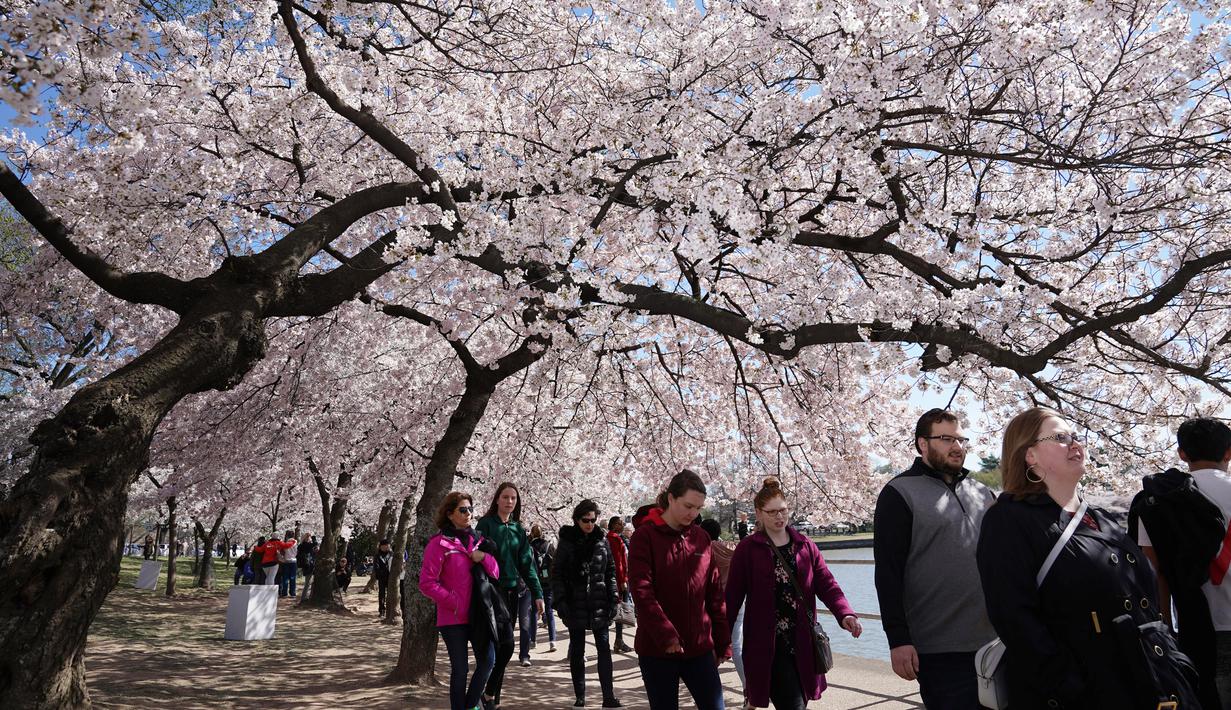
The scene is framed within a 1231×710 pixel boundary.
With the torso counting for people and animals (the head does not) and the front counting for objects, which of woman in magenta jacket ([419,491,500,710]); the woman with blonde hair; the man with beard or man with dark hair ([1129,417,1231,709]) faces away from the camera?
the man with dark hair

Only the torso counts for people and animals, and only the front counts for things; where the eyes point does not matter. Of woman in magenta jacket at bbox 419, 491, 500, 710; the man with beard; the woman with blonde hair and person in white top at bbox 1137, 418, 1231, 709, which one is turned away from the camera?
the person in white top

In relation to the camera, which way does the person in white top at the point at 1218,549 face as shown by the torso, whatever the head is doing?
away from the camera

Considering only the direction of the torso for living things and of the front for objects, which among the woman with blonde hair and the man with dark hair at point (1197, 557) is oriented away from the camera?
the man with dark hair

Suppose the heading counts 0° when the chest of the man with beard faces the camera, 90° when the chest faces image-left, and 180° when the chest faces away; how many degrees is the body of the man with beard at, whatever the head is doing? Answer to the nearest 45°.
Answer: approximately 315°

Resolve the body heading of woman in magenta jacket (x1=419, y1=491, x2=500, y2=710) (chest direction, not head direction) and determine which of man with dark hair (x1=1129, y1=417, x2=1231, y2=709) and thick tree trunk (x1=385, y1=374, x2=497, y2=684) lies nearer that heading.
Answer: the man with dark hair

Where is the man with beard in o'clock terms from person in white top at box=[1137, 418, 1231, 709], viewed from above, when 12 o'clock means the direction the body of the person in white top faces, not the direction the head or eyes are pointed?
The man with beard is roughly at 8 o'clock from the person in white top.

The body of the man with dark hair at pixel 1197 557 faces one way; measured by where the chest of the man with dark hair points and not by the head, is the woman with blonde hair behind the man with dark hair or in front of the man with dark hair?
behind

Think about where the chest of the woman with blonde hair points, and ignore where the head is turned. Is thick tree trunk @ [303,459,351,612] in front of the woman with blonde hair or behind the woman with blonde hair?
behind

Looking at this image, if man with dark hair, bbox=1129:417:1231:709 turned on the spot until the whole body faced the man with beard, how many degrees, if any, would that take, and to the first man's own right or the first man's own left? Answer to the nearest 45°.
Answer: approximately 135° to the first man's own left

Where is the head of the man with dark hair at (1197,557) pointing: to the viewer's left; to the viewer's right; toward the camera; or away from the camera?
away from the camera

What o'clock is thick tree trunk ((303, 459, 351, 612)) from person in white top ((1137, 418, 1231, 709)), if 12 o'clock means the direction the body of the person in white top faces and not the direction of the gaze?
The thick tree trunk is roughly at 10 o'clock from the person in white top.
